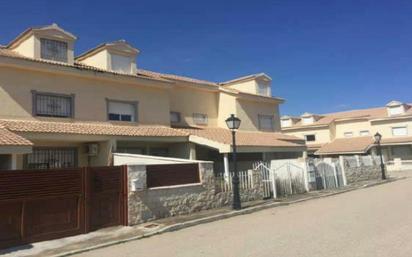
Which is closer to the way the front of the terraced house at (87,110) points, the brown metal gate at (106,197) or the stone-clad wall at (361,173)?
the brown metal gate

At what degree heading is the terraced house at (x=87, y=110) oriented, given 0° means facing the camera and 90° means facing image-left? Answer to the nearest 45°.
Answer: approximately 315°

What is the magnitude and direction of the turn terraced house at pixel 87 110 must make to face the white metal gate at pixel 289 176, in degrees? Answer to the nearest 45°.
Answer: approximately 45° to its left

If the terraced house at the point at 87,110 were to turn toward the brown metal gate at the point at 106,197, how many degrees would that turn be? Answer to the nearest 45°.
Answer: approximately 45° to its right

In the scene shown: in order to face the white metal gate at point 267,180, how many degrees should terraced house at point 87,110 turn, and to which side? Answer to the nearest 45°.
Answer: approximately 45° to its left

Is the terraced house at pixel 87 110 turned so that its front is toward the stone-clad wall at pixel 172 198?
yes

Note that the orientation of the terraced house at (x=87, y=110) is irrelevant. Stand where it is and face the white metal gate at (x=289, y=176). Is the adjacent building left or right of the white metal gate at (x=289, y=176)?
left
